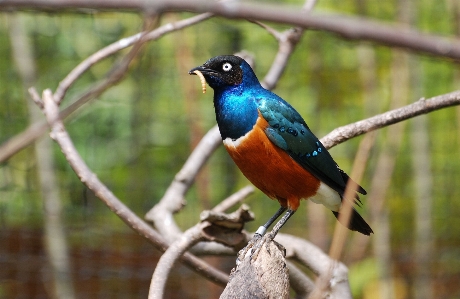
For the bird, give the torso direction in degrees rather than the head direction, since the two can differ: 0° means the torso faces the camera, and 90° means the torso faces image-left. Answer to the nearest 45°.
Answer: approximately 90°

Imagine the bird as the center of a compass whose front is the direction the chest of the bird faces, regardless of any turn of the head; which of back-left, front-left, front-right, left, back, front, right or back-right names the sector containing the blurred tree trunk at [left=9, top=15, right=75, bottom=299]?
front-right

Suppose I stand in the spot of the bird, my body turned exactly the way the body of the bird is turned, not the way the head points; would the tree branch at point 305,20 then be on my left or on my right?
on my left

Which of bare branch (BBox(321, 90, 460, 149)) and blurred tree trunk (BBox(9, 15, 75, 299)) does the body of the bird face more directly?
the blurred tree trunk

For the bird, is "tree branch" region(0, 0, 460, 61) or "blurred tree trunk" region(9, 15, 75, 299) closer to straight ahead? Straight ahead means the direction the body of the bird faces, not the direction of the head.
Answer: the blurred tree trunk

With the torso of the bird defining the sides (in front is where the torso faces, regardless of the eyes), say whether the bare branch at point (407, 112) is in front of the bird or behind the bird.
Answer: behind
